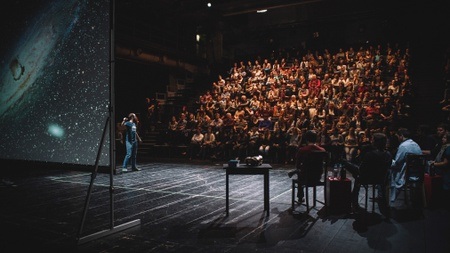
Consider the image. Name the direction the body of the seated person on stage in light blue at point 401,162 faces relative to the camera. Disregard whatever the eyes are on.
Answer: to the viewer's left

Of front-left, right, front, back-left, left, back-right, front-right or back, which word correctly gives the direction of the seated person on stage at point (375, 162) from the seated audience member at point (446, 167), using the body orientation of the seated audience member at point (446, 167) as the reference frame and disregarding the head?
front-left

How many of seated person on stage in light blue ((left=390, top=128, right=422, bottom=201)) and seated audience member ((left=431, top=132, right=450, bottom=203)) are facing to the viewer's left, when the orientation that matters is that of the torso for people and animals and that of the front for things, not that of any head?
2

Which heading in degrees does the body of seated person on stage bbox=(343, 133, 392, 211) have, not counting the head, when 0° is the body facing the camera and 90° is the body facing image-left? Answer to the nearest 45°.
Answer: approximately 135°

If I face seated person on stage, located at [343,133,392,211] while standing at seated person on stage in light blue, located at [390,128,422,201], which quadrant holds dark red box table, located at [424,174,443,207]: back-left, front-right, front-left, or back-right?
back-left

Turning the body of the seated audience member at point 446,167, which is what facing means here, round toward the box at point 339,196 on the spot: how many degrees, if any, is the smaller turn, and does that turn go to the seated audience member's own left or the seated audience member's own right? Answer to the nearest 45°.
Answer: approximately 45° to the seated audience member's own left

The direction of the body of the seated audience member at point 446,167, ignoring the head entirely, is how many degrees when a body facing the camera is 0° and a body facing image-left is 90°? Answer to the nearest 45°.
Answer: approximately 90°
